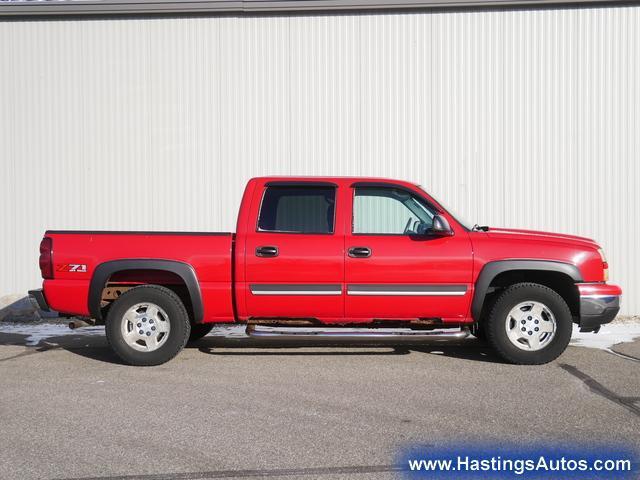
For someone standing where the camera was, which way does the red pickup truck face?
facing to the right of the viewer
